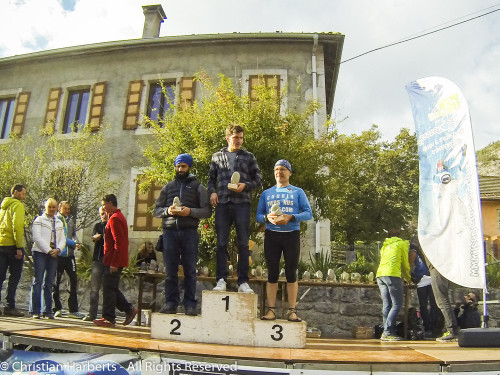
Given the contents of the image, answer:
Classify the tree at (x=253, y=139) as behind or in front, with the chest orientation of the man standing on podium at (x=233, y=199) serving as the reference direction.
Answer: behind

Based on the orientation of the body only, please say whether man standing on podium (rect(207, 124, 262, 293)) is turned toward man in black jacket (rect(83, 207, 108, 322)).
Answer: no

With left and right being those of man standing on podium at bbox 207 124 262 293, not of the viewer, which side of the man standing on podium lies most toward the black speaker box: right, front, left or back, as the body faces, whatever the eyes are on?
left

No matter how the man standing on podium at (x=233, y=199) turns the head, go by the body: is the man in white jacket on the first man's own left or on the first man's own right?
on the first man's own right

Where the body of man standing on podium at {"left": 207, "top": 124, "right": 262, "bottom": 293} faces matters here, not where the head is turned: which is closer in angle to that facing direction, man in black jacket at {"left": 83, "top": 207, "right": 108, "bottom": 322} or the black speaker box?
the black speaker box

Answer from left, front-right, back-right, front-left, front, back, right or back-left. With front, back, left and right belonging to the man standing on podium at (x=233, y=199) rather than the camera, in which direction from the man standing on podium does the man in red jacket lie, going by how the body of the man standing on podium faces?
back-right

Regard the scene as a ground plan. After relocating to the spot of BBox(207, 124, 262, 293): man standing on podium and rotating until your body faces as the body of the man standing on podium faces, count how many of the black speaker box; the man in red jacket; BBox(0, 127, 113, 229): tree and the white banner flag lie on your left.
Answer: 2

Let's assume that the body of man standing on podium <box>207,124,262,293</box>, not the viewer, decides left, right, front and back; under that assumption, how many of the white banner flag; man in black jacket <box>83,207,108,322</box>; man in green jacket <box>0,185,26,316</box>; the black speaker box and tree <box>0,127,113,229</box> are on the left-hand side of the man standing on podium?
2

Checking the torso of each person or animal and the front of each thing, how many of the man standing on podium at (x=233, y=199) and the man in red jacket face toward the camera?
1

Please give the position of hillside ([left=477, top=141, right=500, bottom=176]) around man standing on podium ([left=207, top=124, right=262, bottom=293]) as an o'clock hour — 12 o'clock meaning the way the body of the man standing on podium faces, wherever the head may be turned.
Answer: The hillside is roughly at 7 o'clock from the man standing on podium.

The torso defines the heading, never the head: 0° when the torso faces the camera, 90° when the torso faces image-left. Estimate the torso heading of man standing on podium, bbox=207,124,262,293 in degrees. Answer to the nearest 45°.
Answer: approximately 0°

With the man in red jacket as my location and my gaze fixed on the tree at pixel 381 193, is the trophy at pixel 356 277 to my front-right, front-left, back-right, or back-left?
front-right
